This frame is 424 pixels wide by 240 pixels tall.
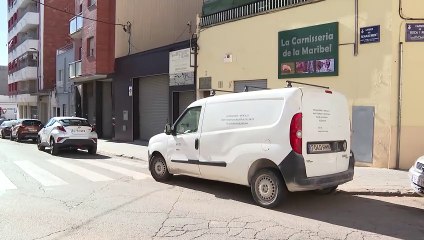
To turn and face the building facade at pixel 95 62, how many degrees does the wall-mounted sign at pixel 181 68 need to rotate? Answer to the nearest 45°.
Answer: approximately 90° to its right

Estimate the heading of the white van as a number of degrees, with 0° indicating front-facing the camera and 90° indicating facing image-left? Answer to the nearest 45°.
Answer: approximately 135°

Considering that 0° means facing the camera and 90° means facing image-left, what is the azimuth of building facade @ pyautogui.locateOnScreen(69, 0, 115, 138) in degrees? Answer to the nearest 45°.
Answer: approximately 45°

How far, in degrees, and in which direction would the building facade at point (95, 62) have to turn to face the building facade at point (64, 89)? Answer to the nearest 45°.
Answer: approximately 135° to its right

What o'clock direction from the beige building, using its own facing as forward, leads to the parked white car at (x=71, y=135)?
The parked white car is roughly at 2 o'clock from the beige building.

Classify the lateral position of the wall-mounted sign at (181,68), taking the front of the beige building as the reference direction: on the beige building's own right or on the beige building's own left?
on the beige building's own right

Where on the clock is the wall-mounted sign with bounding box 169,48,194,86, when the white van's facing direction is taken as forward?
The wall-mounted sign is roughly at 1 o'clock from the white van.
